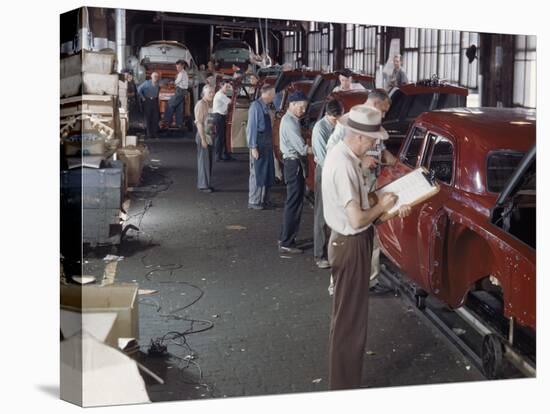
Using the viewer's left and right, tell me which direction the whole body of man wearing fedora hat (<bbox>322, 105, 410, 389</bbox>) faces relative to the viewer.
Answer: facing to the right of the viewer

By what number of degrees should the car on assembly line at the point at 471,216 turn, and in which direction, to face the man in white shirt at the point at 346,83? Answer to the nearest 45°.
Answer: approximately 45° to its left

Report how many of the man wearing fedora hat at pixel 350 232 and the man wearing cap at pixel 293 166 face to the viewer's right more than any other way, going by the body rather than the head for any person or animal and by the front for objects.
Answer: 2

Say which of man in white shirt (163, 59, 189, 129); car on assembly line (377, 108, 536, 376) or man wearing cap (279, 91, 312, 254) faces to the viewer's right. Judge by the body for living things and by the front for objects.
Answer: the man wearing cap

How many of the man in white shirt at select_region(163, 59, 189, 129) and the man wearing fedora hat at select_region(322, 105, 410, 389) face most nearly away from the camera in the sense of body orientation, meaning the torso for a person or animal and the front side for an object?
0

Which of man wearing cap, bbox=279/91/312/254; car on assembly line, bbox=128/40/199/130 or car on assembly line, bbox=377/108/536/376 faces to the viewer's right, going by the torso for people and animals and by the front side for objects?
the man wearing cap

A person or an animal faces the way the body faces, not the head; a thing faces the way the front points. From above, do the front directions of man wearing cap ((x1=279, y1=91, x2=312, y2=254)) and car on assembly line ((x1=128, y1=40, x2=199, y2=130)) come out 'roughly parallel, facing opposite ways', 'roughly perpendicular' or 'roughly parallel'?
roughly perpendicular
